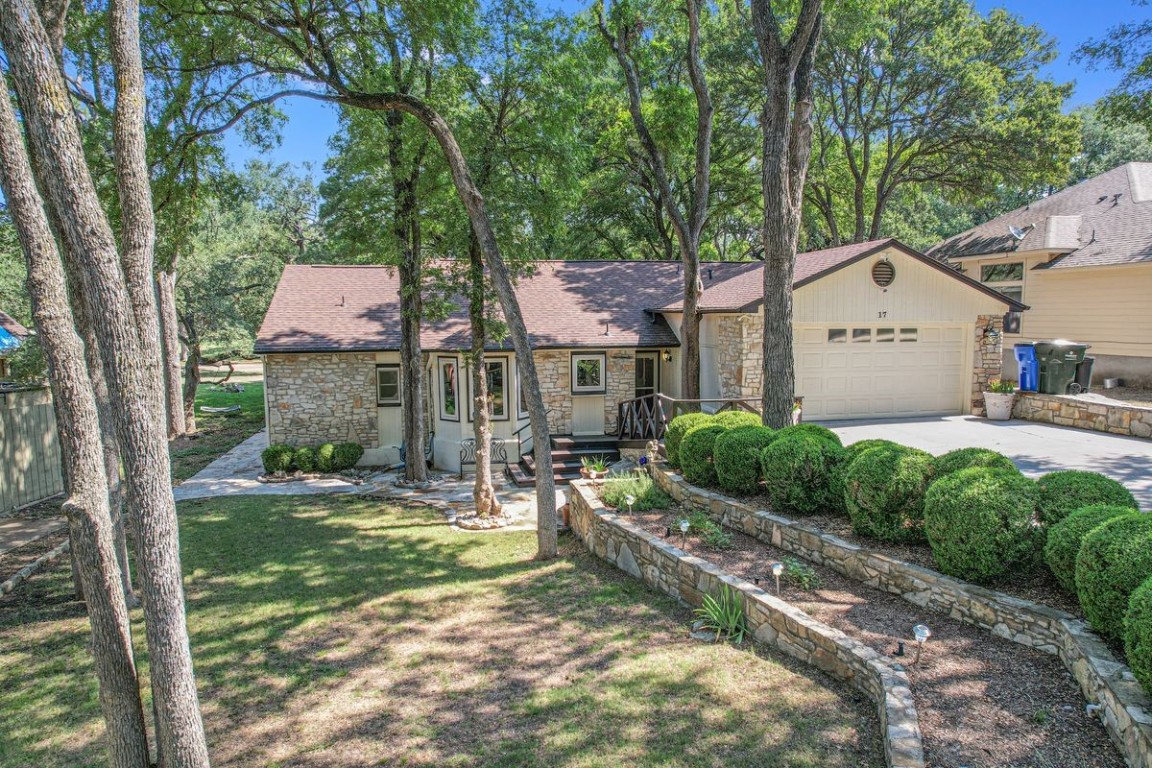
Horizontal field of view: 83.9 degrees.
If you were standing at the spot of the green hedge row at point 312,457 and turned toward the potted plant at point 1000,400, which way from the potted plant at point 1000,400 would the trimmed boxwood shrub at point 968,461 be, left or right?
right

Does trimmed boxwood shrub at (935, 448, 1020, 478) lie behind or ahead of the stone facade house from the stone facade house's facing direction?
ahead

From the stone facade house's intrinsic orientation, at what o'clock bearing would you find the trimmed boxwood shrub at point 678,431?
The trimmed boxwood shrub is roughly at 12 o'clock from the stone facade house.

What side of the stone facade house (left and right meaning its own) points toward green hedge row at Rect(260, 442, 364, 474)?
right

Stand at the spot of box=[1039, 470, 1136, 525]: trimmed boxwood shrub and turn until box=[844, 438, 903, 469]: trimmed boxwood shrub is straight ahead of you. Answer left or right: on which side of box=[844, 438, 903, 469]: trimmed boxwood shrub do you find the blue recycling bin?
right

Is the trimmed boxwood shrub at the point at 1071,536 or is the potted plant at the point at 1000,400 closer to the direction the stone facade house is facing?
the trimmed boxwood shrub

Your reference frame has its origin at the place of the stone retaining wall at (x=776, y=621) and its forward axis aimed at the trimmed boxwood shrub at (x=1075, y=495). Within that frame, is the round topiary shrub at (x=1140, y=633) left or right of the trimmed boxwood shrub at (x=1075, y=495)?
right

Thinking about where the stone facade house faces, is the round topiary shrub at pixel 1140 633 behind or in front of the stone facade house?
in front

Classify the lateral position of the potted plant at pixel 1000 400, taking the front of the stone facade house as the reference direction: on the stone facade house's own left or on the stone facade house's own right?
on the stone facade house's own left

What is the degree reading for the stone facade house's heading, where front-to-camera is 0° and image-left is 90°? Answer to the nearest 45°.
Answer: approximately 0°

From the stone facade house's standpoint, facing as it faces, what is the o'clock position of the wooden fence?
The wooden fence is roughly at 2 o'clock from the stone facade house.
